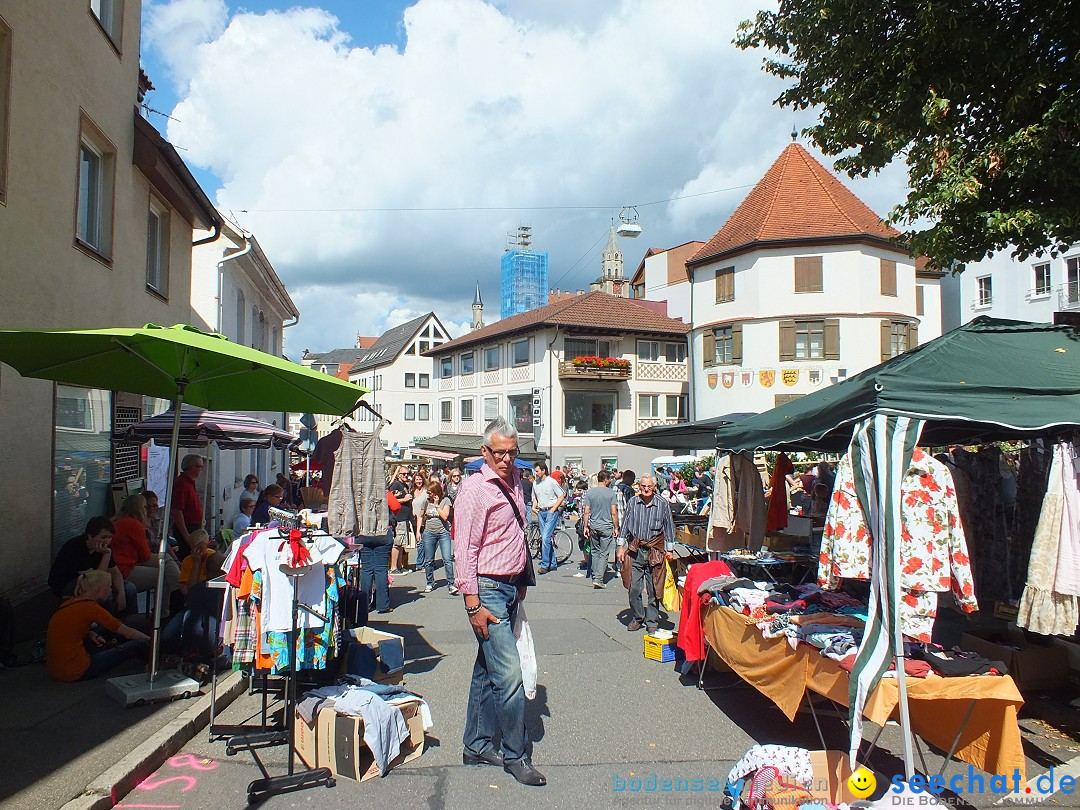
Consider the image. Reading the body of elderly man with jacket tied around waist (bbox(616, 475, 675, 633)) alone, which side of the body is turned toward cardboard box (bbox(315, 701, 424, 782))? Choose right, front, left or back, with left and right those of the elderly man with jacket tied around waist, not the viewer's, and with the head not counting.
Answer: front

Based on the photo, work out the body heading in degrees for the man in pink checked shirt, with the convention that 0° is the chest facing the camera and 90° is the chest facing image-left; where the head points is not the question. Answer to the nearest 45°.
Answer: approximately 315°

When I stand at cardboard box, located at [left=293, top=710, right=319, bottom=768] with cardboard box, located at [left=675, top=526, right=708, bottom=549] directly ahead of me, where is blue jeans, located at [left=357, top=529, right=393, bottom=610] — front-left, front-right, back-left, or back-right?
front-left

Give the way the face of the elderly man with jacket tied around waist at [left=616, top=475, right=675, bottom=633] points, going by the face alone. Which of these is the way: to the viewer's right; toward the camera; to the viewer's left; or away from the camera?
toward the camera

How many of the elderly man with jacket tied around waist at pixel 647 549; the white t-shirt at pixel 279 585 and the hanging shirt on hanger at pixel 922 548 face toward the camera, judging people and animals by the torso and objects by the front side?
3

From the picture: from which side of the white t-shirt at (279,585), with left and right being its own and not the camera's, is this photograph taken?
front

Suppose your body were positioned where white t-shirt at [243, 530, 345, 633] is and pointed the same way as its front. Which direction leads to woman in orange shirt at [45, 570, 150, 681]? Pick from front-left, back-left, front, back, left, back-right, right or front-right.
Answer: back-right

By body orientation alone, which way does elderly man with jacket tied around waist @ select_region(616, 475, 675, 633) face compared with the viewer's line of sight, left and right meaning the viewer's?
facing the viewer

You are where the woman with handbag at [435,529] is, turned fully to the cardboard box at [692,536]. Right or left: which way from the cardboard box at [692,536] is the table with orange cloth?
right

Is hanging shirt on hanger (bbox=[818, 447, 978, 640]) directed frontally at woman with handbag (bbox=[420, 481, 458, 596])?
no

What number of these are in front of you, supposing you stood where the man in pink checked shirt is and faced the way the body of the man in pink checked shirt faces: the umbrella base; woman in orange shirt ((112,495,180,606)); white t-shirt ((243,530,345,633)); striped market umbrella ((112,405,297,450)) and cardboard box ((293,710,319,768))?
0

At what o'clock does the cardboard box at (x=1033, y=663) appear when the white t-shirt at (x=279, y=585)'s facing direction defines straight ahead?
The cardboard box is roughly at 9 o'clock from the white t-shirt.

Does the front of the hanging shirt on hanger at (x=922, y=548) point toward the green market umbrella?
no

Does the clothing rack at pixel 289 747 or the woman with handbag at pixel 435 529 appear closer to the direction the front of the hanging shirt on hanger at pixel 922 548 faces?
the clothing rack
